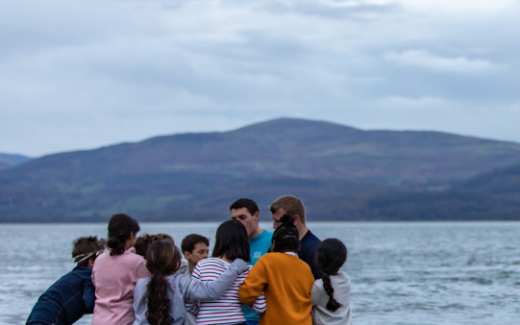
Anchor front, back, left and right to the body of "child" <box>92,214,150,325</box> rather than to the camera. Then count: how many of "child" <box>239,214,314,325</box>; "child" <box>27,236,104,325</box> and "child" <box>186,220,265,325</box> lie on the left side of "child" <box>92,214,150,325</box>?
1

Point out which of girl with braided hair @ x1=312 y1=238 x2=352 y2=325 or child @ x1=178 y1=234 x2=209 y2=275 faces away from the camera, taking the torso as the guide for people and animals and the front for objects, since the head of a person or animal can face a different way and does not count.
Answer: the girl with braided hair

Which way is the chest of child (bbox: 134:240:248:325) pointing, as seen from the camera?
away from the camera

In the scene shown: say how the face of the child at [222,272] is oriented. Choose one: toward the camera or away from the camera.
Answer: away from the camera

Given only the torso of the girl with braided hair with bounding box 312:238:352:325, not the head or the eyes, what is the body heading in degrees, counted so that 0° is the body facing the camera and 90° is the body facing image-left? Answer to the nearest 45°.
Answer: approximately 180°

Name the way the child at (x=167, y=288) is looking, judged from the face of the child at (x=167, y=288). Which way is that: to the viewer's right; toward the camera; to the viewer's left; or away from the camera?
away from the camera

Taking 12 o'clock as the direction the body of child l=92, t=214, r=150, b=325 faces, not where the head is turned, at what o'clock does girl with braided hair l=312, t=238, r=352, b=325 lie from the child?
The girl with braided hair is roughly at 2 o'clock from the child.

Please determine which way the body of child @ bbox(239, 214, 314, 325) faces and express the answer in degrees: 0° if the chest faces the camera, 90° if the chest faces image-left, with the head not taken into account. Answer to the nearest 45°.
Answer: approximately 180°

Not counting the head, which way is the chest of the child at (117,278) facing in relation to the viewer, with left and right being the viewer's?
facing away from the viewer and to the right of the viewer

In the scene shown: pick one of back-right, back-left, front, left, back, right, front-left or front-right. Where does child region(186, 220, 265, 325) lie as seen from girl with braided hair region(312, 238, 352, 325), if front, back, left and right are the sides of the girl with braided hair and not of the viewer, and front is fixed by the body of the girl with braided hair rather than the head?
left

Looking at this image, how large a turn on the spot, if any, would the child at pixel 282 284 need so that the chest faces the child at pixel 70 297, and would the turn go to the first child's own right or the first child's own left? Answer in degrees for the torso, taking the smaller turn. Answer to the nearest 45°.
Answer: approximately 90° to the first child's own left

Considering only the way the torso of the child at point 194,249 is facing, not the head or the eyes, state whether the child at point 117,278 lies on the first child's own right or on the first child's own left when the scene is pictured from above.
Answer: on the first child's own right

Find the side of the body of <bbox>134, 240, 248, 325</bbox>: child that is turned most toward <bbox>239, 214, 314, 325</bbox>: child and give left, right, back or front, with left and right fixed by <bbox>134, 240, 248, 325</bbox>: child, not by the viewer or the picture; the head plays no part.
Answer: right

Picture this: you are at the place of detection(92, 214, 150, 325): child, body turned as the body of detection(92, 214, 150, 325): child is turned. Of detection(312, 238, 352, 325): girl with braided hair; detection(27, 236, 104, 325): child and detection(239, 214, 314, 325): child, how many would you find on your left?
1
